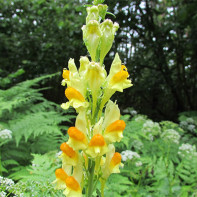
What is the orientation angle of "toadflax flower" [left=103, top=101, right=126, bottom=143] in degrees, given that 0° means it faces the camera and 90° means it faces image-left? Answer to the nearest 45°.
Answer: approximately 315°

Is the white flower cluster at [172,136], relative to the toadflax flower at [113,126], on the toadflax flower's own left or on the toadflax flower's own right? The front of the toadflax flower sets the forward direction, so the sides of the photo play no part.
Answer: on the toadflax flower's own left

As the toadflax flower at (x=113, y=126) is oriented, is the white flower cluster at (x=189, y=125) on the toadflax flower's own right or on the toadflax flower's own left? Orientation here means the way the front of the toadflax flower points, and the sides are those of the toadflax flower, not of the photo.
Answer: on the toadflax flower's own left
